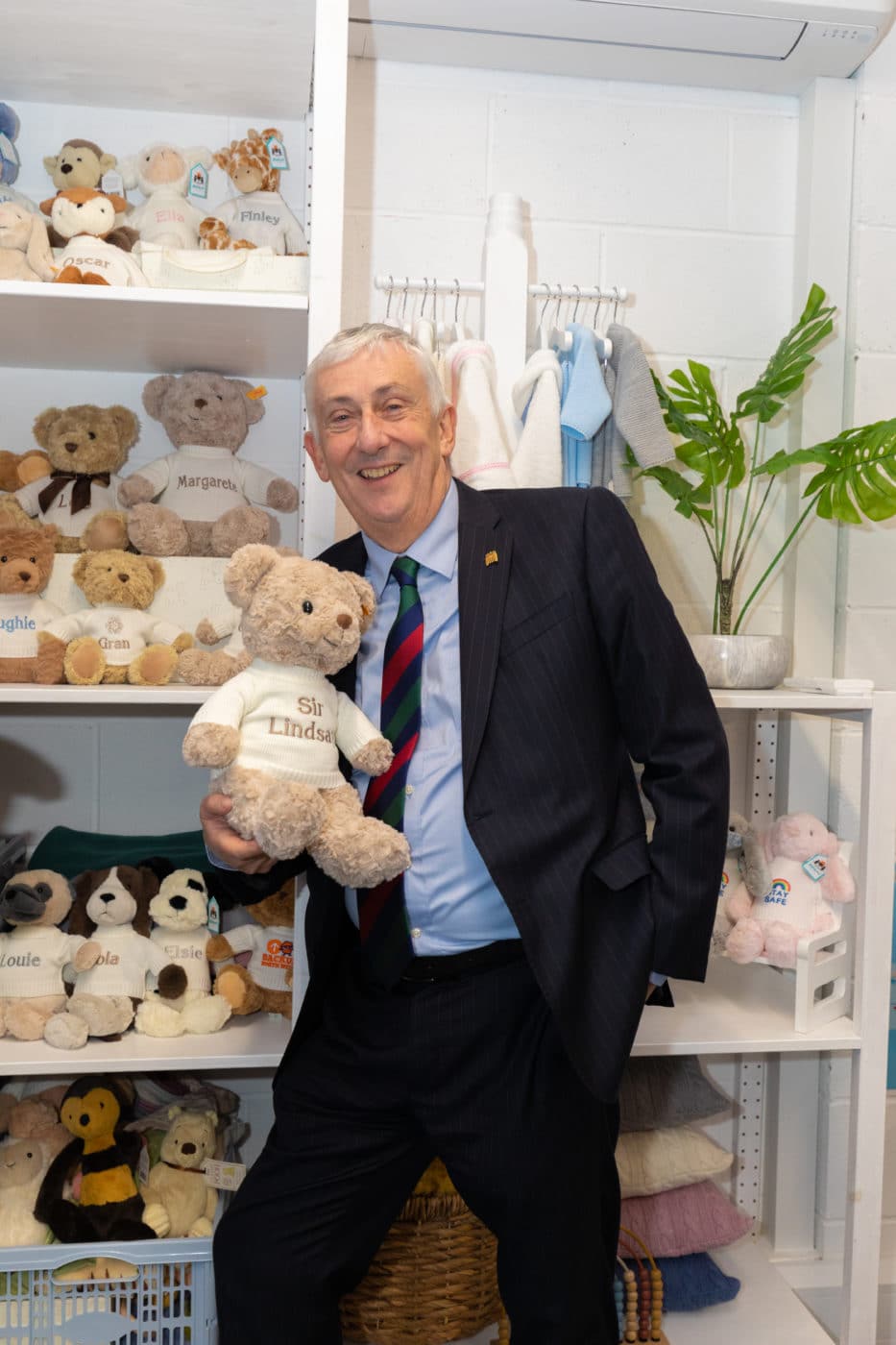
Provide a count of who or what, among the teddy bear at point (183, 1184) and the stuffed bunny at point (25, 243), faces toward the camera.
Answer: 2

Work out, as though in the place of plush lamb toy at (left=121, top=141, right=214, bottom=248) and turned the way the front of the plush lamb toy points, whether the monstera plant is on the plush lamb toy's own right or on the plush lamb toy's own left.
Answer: on the plush lamb toy's own left

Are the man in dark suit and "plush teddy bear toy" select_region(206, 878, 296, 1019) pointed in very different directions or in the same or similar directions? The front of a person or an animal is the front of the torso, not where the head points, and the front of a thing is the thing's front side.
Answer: same or similar directions

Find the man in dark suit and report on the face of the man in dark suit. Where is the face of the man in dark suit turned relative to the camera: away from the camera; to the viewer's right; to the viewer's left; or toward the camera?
toward the camera

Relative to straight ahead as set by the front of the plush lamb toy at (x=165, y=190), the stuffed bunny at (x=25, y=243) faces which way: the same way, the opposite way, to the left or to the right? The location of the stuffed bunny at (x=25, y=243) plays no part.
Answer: the same way

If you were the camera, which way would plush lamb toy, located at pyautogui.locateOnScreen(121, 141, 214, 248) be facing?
facing the viewer

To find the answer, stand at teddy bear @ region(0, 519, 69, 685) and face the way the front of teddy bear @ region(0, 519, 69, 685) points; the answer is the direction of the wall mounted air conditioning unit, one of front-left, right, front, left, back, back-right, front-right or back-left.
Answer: left

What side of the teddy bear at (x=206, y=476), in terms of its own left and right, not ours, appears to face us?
front

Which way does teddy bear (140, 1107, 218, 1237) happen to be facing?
toward the camera

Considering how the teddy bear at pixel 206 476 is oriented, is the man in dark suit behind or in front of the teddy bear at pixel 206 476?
in front

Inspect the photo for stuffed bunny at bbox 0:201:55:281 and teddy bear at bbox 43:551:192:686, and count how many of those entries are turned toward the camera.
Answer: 2
